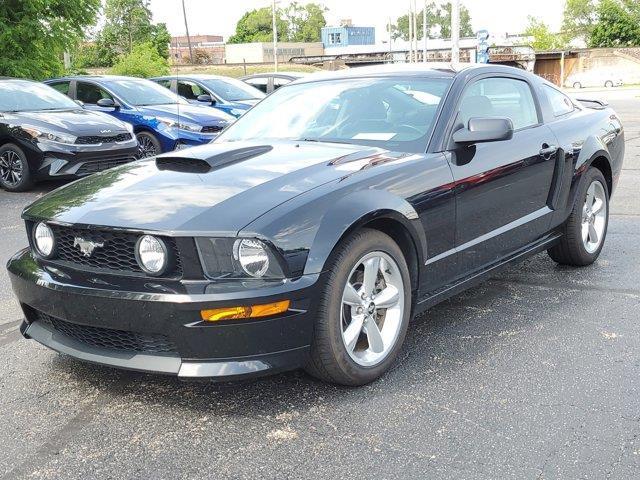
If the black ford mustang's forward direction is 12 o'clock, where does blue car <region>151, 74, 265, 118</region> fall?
The blue car is roughly at 4 o'clock from the black ford mustang.

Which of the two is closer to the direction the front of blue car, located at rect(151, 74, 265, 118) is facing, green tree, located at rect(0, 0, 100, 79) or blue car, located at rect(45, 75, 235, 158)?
the blue car

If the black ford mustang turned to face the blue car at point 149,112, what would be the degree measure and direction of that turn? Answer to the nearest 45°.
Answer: approximately 135° to its right

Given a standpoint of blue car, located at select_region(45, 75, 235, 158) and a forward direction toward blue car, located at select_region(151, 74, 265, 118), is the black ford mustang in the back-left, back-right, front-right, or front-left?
back-right

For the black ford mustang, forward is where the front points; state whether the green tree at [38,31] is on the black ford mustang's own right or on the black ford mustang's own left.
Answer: on the black ford mustang's own right

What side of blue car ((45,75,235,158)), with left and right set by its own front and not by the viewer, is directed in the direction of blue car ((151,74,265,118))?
left

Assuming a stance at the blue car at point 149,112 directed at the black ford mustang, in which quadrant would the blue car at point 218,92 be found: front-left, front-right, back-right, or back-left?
back-left

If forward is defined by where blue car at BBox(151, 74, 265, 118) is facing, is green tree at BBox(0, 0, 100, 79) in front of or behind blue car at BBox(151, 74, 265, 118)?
behind

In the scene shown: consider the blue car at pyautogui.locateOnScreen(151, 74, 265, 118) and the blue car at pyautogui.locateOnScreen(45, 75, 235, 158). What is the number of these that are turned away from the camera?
0

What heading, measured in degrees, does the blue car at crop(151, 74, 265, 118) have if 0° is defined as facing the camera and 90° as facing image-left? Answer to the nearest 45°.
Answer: approximately 315°

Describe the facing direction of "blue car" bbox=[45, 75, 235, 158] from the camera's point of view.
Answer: facing the viewer and to the right of the viewer

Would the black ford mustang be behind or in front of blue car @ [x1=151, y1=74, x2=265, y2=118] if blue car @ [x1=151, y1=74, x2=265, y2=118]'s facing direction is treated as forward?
in front

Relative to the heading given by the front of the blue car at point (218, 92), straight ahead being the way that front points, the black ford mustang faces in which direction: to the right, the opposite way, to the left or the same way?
to the right

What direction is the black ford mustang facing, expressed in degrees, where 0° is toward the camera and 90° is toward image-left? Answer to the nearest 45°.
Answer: approximately 45°

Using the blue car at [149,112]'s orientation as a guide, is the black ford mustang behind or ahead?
ahead
